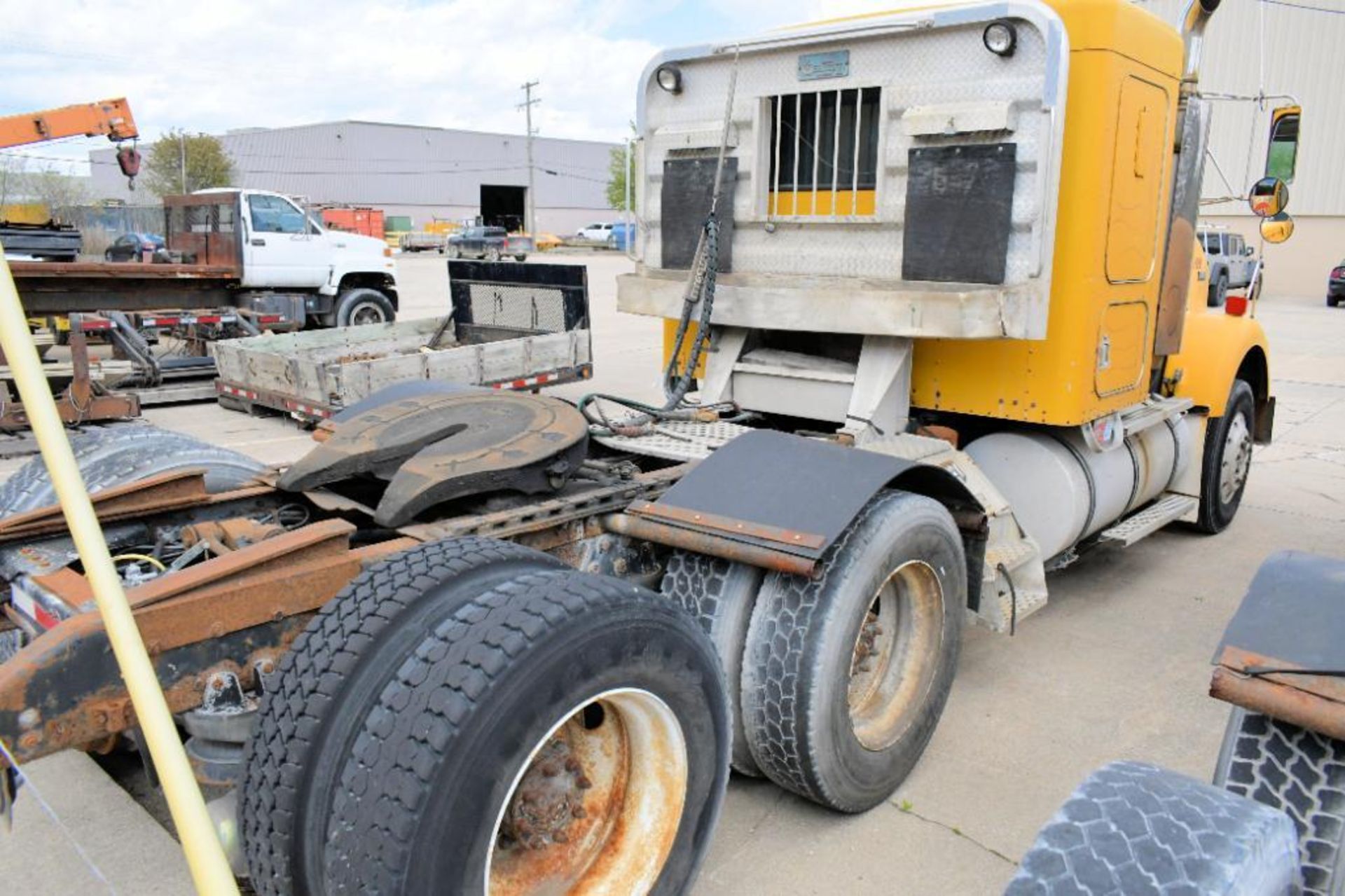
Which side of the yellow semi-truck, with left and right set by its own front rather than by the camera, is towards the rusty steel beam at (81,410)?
left

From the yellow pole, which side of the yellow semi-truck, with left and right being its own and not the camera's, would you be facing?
back

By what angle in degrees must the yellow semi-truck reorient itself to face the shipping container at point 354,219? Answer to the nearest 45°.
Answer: approximately 45° to its left

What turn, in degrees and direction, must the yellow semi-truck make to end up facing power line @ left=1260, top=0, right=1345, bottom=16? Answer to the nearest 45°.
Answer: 0° — it already faces it

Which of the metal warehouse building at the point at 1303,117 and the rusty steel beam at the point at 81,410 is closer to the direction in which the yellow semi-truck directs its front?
the metal warehouse building

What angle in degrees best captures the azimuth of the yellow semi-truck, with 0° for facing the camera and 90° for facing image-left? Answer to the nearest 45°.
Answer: approximately 225°

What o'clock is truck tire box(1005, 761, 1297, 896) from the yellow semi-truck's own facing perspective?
The truck tire is roughly at 4 o'clock from the yellow semi-truck.

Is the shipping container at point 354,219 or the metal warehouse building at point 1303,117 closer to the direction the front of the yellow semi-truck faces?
the metal warehouse building

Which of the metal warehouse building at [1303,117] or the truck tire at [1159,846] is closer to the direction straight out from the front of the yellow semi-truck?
the metal warehouse building

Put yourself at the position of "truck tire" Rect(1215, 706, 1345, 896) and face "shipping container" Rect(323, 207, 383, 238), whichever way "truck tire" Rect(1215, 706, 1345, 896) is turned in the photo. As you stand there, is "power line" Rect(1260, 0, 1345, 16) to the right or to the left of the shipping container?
right

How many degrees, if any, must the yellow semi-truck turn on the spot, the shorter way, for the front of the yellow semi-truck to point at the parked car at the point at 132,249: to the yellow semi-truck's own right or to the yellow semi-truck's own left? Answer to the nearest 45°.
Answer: approximately 90° to the yellow semi-truck's own left
